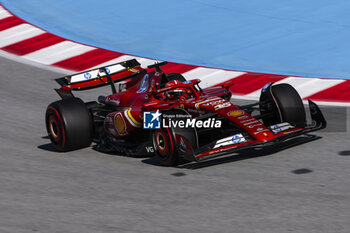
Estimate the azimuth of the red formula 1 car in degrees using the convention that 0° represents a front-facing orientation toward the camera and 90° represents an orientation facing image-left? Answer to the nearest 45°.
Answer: approximately 315°
